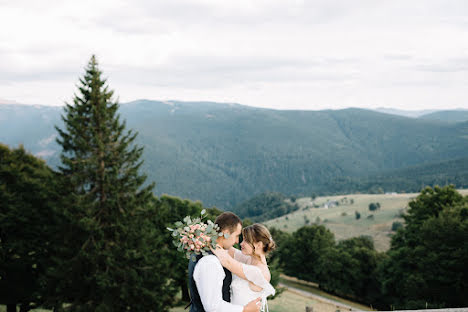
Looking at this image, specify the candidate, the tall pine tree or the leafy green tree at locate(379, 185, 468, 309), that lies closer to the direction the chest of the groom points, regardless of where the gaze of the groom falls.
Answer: the leafy green tree

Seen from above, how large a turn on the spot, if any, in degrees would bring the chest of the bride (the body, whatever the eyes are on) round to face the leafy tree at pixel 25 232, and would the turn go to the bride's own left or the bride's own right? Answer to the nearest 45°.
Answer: approximately 45° to the bride's own right

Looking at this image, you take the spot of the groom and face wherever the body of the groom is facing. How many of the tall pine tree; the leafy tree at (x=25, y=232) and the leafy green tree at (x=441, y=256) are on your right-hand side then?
0

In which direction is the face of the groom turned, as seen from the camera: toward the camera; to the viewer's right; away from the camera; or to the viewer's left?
to the viewer's right

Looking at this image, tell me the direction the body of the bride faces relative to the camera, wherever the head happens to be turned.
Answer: to the viewer's left

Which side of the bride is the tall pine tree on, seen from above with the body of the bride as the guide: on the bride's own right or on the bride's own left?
on the bride's own right

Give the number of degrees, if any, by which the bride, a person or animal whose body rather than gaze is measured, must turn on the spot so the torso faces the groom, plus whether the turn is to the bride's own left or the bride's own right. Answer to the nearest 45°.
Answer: approximately 45° to the bride's own left

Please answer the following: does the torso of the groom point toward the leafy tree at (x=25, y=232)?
no

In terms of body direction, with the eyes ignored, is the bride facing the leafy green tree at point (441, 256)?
no

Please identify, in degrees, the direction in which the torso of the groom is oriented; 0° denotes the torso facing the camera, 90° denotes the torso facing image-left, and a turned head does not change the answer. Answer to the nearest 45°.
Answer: approximately 270°

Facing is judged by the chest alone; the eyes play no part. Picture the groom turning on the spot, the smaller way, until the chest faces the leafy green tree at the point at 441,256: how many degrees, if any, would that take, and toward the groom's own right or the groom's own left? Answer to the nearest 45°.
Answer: approximately 45° to the groom's own left

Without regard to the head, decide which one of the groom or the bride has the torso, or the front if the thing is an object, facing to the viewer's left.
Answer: the bride

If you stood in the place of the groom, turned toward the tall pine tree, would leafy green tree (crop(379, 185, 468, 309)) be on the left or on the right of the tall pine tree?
right

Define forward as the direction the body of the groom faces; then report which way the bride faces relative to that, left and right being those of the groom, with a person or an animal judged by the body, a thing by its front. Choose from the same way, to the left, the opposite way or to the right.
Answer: the opposite way

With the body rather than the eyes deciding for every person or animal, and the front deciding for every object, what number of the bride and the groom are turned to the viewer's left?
1
